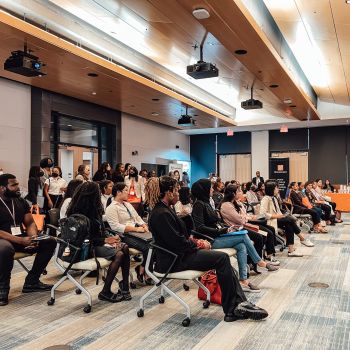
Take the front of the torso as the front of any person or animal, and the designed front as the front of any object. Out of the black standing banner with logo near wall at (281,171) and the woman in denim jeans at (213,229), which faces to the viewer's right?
the woman in denim jeans

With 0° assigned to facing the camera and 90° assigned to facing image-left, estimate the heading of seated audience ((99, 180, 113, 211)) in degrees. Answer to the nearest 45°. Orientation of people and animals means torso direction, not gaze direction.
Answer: approximately 270°

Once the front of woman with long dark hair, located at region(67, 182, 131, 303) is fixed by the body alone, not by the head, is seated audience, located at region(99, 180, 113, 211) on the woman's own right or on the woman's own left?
on the woman's own left

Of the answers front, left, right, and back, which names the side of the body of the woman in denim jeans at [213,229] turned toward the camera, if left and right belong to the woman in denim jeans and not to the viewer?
right

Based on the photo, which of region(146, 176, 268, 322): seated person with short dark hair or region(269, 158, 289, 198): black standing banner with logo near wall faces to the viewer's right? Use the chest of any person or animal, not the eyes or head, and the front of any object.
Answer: the seated person with short dark hair

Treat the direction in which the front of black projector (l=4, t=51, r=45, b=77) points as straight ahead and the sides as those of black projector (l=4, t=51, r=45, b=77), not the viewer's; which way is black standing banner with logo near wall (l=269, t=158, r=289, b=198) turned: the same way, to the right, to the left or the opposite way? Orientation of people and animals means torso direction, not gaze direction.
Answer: to the right

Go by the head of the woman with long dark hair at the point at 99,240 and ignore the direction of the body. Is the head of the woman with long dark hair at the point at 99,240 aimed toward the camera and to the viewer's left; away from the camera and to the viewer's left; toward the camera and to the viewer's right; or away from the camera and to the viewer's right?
away from the camera and to the viewer's right

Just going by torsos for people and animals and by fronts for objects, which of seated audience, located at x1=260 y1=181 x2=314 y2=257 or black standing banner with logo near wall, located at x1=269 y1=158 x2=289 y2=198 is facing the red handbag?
the black standing banner with logo near wall

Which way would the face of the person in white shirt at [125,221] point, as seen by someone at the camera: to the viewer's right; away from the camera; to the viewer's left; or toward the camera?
to the viewer's right

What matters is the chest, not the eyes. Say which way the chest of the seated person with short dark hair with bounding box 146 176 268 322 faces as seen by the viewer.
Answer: to the viewer's right
